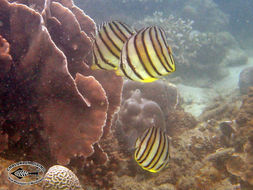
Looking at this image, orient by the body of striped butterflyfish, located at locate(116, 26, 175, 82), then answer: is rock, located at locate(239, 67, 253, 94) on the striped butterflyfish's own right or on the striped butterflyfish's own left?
on the striped butterflyfish's own right

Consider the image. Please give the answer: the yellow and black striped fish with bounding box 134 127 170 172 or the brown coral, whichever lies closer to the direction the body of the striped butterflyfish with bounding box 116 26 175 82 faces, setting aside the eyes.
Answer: the brown coral

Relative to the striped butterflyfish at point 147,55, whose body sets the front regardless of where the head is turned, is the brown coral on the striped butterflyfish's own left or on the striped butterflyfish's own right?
on the striped butterflyfish's own right

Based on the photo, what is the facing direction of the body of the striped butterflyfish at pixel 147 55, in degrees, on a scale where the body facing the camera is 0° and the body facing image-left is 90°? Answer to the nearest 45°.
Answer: approximately 90°
